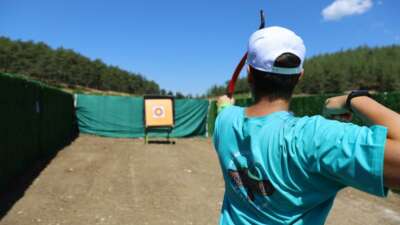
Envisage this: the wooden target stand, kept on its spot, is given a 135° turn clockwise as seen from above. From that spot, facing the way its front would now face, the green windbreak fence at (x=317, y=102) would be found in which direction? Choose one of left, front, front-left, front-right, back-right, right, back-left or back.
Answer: back

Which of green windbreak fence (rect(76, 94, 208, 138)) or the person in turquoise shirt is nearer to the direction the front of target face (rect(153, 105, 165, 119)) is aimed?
the person in turquoise shirt

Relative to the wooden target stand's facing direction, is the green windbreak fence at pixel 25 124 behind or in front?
in front

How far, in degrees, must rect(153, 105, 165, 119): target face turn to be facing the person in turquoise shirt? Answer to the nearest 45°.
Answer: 0° — it already faces them

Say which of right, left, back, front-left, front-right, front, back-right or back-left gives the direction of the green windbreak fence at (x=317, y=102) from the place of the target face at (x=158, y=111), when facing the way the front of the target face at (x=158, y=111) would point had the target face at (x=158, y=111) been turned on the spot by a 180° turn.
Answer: back-right

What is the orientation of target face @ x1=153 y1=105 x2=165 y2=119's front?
toward the camera

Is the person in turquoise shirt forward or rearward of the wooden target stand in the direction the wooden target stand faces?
forward

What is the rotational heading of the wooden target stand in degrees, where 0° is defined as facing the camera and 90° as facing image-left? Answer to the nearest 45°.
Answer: approximately 0°
